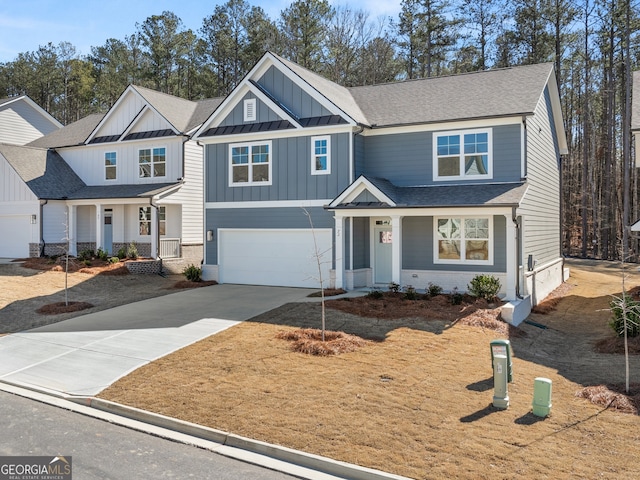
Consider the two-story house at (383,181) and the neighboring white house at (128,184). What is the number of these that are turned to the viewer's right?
0

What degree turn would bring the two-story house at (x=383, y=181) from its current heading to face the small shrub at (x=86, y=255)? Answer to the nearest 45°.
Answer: approximately 45° to its right

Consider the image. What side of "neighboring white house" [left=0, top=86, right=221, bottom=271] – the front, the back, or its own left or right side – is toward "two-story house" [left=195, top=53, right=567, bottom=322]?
left

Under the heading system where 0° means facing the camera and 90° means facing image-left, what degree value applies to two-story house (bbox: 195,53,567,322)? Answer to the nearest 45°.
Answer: approximately 45°

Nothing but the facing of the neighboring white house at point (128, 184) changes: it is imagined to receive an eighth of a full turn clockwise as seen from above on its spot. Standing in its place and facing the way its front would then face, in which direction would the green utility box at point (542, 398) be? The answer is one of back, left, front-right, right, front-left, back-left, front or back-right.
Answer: left

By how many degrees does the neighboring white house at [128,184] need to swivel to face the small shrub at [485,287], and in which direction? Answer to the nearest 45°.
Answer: approximately 90° to its left

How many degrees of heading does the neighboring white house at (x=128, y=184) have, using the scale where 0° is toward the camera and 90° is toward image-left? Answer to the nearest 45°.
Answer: approximately 45°

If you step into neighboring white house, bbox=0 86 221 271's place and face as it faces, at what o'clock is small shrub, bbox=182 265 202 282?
The small shrub is roughly at 10 o'clock from the neighboring white house.

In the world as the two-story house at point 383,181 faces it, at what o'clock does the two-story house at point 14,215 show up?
the two-story house at point 14,215 is roughly at 2 o'clock from the two-story house at point 383,181.
